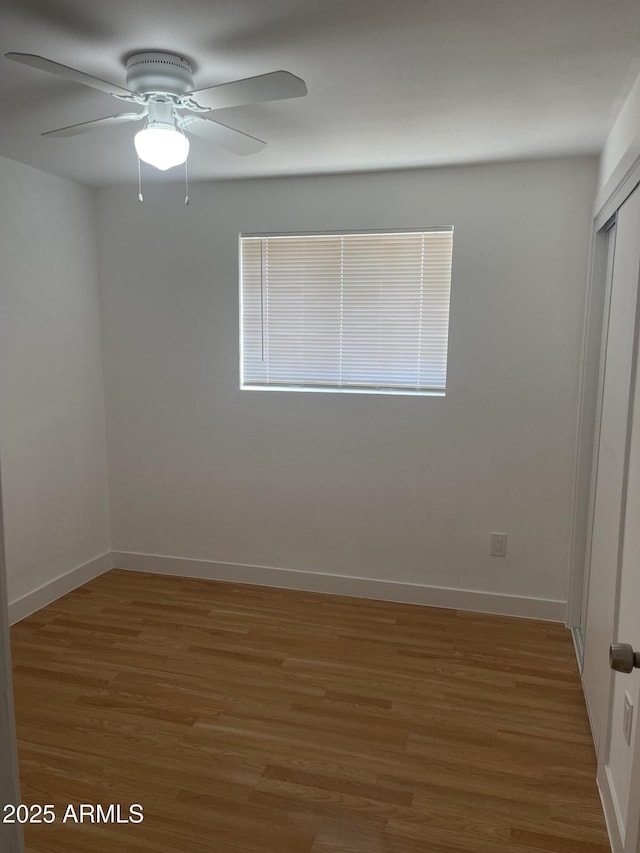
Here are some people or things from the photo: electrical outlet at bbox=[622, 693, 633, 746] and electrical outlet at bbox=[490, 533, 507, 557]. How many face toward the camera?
1

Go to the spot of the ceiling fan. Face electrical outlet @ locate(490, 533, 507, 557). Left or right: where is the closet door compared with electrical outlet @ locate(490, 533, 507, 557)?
right

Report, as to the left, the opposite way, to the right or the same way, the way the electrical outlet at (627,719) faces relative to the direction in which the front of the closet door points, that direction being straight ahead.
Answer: the same way

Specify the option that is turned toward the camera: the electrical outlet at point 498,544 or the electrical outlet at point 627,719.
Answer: the electrical outlet at point 498,544

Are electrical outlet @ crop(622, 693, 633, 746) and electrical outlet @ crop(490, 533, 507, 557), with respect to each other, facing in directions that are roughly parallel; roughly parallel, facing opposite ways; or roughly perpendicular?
roughly perpendicular

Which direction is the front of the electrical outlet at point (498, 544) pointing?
toward the camera

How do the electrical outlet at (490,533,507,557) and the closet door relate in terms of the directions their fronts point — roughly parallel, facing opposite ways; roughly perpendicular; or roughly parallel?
roughly perpendicular

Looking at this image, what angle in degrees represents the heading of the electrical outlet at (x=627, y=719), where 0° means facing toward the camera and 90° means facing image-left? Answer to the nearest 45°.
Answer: approximately 90°

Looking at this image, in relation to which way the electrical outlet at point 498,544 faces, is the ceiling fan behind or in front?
in front

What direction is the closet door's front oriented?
to the viewer's left

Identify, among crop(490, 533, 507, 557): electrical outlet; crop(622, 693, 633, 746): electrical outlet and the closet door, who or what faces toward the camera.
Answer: crop(490, 533, 507, 557): electrical outlet

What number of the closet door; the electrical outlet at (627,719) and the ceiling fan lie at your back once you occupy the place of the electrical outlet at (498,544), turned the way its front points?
0

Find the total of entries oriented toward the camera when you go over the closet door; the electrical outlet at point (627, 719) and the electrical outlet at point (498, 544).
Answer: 1

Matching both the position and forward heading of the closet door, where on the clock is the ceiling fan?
The ceiling fan is roughly at 11 o'clock from the closet door.
